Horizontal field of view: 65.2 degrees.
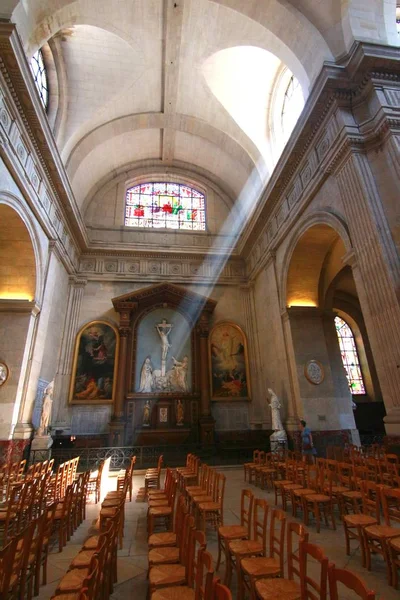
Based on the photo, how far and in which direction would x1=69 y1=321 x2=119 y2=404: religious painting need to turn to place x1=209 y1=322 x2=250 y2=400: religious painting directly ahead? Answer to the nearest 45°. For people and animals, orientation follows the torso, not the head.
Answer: approximately 90° to its left

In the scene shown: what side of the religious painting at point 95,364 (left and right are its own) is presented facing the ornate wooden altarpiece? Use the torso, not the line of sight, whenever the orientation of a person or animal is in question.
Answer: left

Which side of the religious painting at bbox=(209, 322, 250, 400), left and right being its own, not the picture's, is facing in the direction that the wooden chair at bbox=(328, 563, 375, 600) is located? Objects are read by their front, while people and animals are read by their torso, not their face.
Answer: front

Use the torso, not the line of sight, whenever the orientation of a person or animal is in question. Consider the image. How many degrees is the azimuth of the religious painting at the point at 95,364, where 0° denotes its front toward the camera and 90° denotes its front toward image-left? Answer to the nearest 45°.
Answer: approximately 0°

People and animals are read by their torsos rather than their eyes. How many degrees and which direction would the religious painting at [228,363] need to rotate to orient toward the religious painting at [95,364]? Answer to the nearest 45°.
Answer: approximately 90° to its right
